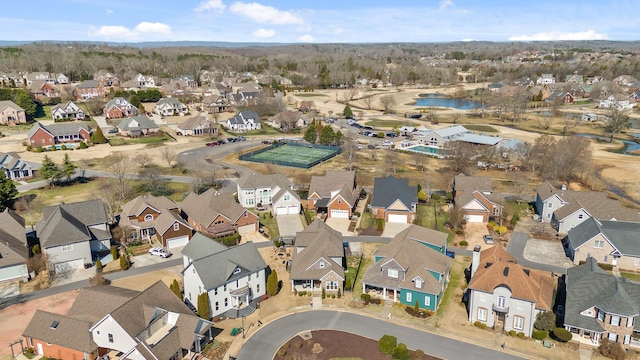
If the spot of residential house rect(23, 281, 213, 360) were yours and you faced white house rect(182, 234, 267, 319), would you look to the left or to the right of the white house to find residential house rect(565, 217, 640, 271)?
right

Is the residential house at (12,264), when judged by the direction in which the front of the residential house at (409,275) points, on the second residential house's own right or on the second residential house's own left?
on the second residential house's own right

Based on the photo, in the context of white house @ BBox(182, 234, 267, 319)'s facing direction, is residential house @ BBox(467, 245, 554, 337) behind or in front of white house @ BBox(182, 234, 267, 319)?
in front

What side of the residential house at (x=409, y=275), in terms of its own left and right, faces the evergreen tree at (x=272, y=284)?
right

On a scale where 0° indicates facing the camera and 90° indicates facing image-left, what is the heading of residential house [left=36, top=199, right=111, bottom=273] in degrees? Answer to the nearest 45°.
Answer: approximately 0°

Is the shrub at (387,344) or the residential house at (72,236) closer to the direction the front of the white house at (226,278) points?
the shrub

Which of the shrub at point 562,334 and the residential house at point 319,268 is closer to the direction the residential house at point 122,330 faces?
the shrub

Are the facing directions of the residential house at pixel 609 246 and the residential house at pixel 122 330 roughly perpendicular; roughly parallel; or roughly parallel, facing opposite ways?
roughly perpendicular

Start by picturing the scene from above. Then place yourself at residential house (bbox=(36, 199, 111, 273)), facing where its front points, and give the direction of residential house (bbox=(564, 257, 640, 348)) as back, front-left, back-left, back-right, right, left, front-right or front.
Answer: front-left

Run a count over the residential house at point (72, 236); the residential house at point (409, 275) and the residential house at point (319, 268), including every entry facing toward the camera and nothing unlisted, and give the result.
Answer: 3

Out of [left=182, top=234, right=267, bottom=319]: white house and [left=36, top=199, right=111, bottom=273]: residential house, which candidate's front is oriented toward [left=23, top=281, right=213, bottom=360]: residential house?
[left=36, top=199, right=111, bottom=273]: residential house

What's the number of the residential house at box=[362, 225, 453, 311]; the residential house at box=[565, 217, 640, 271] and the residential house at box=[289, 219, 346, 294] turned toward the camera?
3
